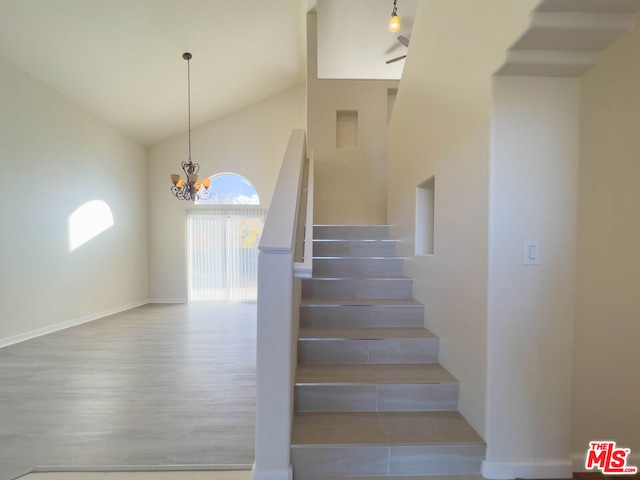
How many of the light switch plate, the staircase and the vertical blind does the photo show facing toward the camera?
3

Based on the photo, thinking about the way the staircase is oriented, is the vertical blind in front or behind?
behind

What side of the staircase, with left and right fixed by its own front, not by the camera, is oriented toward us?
front

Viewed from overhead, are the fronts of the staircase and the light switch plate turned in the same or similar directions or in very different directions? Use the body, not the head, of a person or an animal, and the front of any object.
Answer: same or similar directions

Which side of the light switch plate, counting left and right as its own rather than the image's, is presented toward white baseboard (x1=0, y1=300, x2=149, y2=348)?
right

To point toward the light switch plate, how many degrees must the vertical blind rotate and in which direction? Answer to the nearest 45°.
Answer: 0° — it already faces it

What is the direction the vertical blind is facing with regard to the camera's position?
facing the viewer

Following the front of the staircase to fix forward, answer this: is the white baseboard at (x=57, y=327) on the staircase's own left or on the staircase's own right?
on the staircase's own right

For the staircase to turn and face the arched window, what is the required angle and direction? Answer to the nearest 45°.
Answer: approximately 135° to its right
